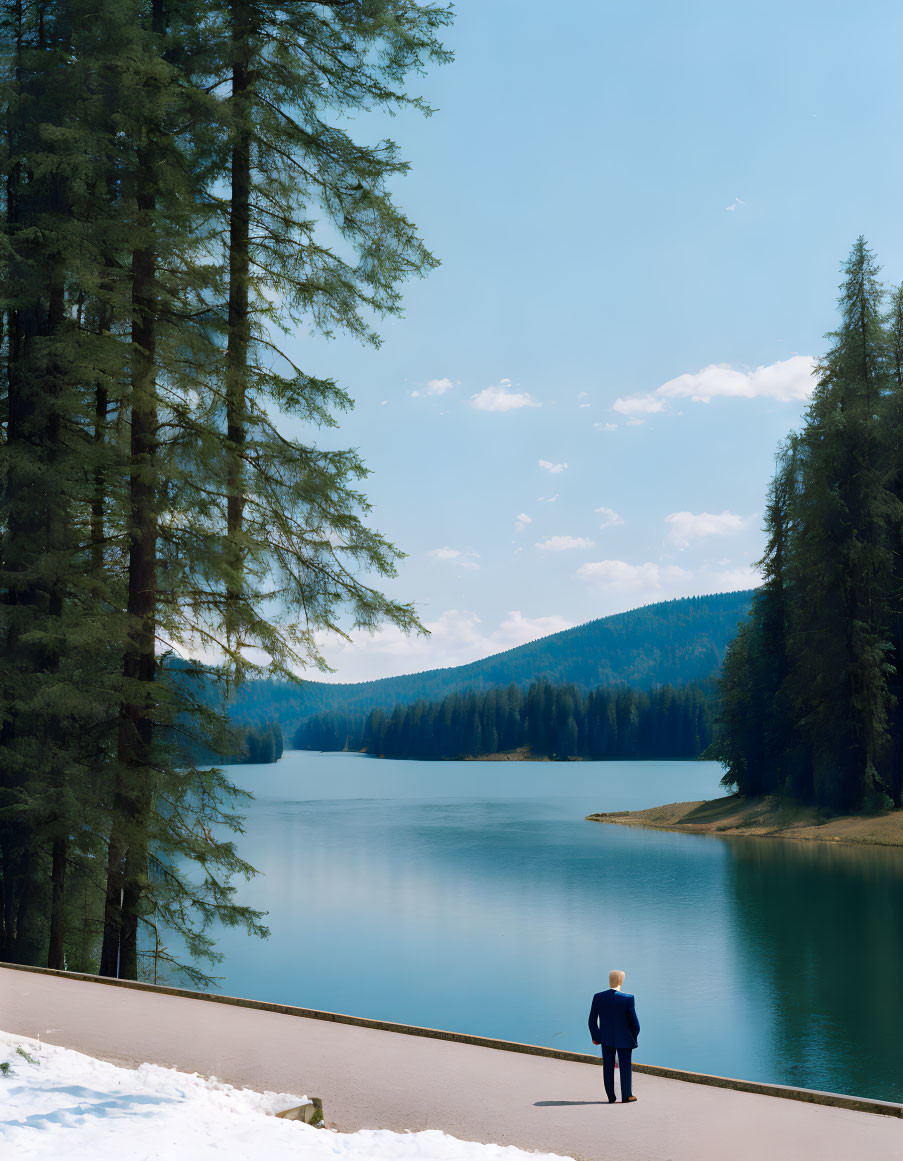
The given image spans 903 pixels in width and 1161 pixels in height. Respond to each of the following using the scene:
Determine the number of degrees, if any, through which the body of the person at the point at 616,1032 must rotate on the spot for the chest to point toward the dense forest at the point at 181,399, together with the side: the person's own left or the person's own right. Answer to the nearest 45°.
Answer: approximately 45° to the person's own left

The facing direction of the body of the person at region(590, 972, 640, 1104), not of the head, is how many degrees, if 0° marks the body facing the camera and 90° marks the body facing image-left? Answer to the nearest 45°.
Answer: approximately 180°

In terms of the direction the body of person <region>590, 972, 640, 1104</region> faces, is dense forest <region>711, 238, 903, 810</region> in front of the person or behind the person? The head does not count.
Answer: in front
